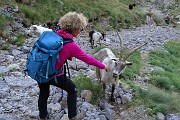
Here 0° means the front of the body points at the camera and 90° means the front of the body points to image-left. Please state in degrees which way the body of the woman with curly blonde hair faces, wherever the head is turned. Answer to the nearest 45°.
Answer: approximately 270°

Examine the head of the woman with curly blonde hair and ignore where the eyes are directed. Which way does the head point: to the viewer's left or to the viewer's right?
to the viewer's right
